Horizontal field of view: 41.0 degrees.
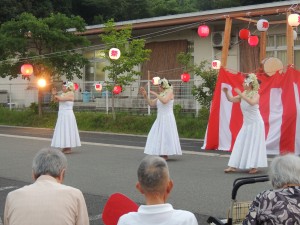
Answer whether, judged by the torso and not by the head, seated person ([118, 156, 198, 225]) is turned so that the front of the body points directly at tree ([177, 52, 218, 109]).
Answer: yes

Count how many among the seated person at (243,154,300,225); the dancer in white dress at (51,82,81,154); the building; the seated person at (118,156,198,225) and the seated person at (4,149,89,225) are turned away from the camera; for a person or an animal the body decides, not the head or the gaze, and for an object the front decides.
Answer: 3

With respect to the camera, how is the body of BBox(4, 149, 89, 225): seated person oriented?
away from the camera

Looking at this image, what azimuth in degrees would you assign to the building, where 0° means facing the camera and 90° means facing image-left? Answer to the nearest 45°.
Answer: approximately 45°

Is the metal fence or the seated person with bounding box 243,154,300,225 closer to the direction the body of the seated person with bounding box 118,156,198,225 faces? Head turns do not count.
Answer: the metal fence

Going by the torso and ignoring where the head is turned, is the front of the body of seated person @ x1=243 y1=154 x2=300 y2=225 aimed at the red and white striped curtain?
yes

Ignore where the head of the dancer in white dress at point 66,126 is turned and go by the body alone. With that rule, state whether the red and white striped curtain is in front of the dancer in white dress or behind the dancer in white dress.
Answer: behind

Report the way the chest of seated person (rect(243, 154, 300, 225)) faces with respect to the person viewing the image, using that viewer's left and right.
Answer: facing away from the viewer

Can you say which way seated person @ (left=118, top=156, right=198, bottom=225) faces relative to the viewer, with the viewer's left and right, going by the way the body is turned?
facing away from the viewer

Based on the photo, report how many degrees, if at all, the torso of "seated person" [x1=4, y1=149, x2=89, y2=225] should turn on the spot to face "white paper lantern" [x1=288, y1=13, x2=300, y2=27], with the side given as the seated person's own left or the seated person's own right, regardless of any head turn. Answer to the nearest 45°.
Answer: approximately 45° to the seated person's own right

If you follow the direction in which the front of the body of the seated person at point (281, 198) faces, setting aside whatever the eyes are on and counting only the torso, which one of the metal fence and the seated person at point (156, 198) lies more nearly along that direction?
the metal fence
